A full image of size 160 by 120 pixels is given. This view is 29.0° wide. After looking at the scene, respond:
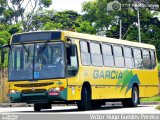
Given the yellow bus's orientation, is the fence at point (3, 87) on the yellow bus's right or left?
on its right

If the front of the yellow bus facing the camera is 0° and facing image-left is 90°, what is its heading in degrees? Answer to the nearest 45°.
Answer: approximately 45°
